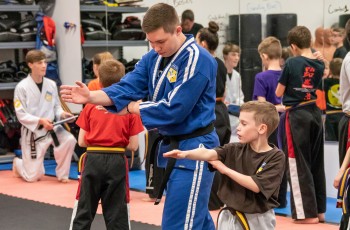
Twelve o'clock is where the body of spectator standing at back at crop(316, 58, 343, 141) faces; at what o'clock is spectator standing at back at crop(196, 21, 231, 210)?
spectator standing at back at crop(196, 21, 231, 210) is roughly at 8 o'clock from spectator standing at back at crop(316, 58, 343, 141).

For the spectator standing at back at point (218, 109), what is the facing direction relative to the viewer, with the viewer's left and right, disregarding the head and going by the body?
facing away from the viewer and to the left of the viewer

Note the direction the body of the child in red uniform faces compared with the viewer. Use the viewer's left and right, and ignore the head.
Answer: facing away from the viewer

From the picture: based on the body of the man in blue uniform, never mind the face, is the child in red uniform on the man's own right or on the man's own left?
on the man's own right

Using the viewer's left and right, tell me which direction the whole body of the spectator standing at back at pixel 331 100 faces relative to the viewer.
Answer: facing away from the viewer

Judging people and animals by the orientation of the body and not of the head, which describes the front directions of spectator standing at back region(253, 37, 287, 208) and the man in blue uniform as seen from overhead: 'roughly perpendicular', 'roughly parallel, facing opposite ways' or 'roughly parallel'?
roughly perpendicular

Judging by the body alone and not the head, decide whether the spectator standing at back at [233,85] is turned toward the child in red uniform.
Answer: no

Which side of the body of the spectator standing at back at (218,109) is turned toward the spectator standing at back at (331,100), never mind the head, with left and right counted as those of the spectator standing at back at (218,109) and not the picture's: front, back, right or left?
right

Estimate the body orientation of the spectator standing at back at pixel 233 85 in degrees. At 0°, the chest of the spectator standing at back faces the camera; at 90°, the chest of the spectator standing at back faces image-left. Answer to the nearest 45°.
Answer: approximately 315°
